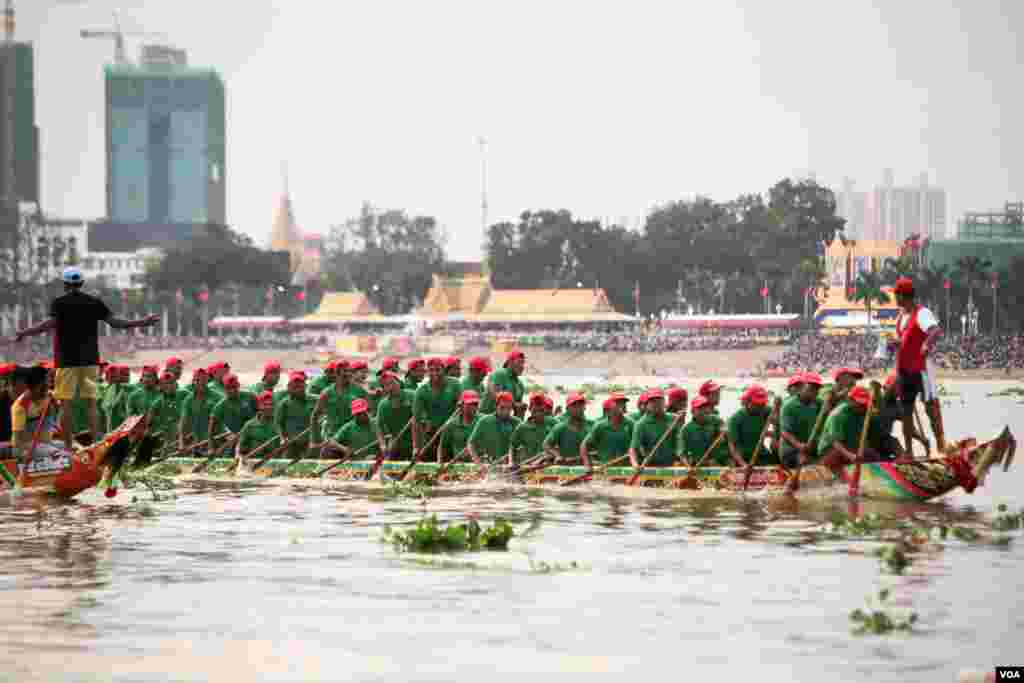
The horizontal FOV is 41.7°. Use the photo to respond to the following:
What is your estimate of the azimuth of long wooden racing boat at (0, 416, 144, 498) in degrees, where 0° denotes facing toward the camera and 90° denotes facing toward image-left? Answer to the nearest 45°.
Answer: approximately 315°

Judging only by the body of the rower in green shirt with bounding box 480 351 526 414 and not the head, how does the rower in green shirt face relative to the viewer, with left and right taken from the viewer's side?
facing to the right of the viewer

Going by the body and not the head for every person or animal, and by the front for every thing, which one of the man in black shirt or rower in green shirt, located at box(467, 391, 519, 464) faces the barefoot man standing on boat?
the rower in green shirt

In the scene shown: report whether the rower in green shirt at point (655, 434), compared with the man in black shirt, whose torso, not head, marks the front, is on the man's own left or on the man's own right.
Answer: on the man's own right

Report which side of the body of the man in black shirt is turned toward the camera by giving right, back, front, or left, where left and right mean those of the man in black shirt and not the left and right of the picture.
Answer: back

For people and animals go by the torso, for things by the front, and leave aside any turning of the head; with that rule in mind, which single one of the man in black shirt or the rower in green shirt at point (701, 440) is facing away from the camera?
the man in black shirt

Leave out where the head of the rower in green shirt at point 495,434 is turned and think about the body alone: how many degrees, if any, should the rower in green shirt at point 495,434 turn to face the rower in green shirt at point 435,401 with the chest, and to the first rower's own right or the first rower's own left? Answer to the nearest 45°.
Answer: approximately 180°

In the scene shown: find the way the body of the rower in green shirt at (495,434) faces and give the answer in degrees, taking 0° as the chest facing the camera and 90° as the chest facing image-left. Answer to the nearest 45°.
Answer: approximately 315°
